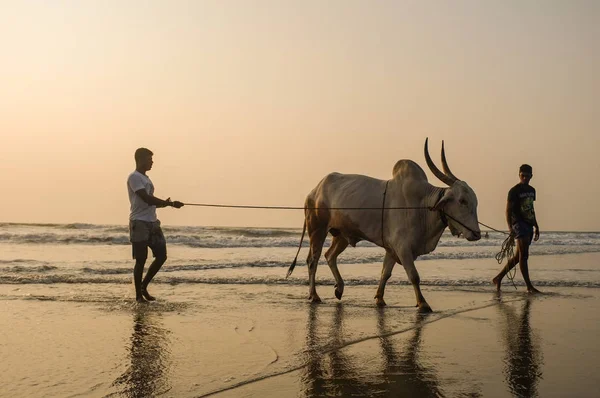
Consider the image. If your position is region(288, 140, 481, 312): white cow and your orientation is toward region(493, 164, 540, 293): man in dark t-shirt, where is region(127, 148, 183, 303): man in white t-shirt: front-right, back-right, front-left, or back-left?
back-left

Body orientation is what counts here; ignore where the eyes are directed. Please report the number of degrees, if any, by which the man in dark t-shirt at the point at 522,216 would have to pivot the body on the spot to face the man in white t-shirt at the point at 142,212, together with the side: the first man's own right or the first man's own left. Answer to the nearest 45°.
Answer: approximately 90° to the first man's own right

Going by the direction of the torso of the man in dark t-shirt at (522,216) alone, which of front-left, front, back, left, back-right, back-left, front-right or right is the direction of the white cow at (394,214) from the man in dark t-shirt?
right

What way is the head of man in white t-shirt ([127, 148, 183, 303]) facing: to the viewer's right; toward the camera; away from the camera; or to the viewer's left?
to the viewer's right

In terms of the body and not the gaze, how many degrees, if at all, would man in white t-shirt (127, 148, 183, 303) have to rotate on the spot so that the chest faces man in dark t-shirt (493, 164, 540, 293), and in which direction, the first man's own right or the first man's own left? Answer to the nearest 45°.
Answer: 0° — they already face them

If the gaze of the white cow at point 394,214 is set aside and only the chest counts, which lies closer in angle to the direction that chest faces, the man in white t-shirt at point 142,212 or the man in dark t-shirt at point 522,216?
the man in dark t-shirt

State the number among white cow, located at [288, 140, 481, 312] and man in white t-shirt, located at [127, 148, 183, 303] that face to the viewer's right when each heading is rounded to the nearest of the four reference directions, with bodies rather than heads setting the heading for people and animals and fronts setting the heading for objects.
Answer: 2

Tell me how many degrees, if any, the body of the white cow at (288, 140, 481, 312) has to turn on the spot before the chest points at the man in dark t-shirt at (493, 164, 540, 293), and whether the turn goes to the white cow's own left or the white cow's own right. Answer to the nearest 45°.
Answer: approximately 45° to the white cow's own left

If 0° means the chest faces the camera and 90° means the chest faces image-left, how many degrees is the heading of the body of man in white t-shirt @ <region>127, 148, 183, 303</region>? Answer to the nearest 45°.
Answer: approximately 270°

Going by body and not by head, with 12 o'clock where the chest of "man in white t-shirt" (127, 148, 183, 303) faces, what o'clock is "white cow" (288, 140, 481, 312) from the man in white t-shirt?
The white cow is roughly at 12 o'clock from the man in white t-shirt.

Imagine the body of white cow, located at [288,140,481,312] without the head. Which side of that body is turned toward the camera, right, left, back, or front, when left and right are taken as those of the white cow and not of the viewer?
right

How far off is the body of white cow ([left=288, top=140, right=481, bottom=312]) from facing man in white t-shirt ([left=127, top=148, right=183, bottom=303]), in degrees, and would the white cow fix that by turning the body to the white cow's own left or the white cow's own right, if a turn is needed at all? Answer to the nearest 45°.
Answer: approximately 180°
